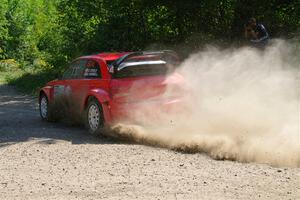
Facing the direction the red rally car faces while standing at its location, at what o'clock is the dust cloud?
The dust cloud is roughly at 5 o'clock from the red rally car.

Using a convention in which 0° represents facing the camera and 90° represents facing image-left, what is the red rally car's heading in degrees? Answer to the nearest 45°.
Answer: approximately 135°
